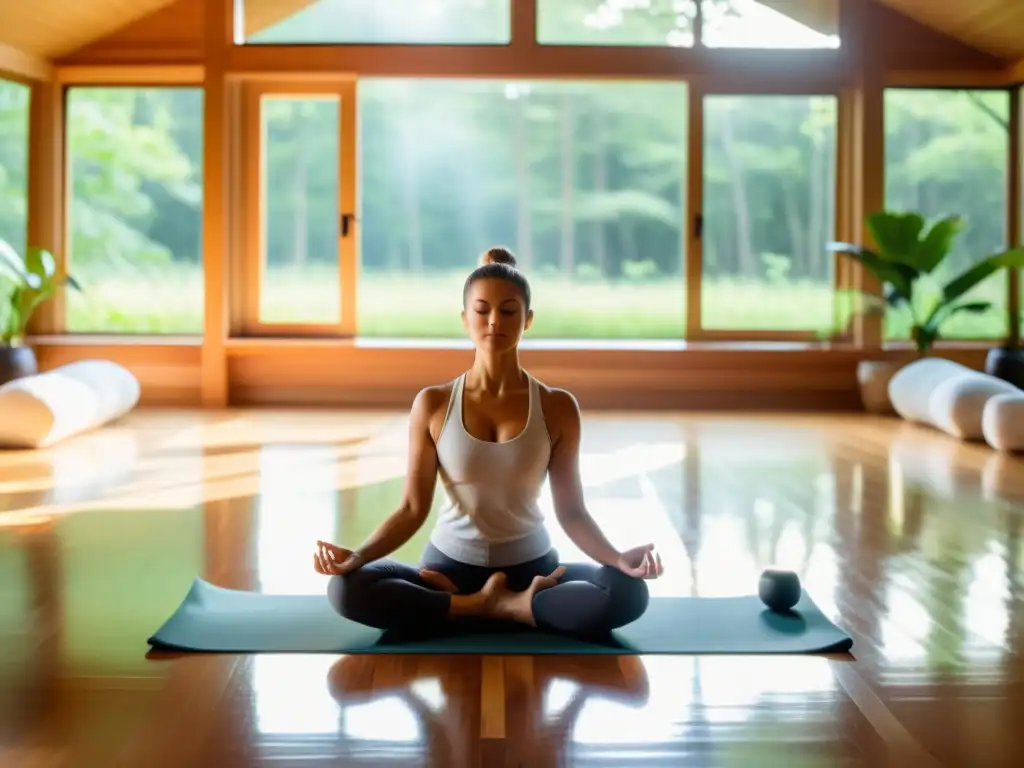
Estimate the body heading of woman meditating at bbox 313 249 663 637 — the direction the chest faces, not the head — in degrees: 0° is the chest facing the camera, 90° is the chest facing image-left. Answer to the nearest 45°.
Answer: approximately 0°

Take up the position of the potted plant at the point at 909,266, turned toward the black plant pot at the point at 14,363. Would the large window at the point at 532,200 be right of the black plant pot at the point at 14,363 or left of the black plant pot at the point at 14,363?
right

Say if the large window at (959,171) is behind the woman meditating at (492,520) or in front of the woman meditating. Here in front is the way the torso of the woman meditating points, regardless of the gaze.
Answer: behind

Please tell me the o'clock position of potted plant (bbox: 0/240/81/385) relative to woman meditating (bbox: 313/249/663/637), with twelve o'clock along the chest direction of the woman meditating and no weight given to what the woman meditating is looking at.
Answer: The potted plant is roughly at 5 o'clock from the woman meditating.

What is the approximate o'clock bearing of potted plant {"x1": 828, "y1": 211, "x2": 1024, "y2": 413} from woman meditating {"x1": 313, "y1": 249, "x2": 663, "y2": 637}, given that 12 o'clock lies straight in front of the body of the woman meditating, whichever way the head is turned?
The potted plant is roughly at 7 o'clock from the woman meditating.

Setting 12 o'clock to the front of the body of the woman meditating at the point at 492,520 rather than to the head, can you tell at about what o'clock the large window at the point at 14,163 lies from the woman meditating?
The large window is roughly at 5 o'clock from the woman meditating.

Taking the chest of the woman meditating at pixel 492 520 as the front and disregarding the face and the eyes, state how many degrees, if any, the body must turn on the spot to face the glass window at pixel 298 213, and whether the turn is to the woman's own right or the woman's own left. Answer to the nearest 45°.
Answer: approximately 180°

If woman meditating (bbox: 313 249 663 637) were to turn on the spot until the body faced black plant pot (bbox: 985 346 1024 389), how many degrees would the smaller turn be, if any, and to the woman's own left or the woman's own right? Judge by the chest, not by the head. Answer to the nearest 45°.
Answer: approximately 135° to the woman's own left

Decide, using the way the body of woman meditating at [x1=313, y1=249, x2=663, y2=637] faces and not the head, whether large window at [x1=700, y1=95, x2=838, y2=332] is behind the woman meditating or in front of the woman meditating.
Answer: behind

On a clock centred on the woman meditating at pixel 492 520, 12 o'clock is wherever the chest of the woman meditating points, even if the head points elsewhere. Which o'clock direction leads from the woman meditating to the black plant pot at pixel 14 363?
The black plant pot is roughly at 5 o'clock from the woman meditating.
